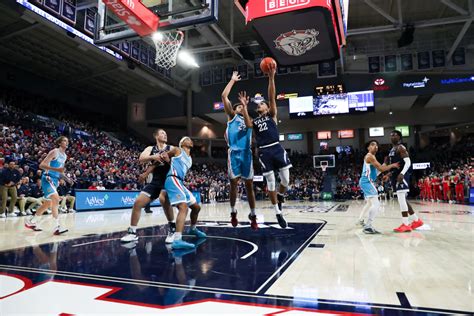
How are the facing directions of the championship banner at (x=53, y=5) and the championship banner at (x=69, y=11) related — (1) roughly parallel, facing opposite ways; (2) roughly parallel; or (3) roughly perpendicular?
roughly parallel

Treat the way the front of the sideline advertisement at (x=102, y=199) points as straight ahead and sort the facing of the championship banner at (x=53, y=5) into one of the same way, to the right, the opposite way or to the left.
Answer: the same way

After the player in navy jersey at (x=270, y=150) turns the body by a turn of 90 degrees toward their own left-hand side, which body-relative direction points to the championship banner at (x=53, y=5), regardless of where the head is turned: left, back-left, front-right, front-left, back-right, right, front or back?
back

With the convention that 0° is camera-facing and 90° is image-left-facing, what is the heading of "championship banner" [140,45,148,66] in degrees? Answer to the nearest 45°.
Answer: approximately 315°

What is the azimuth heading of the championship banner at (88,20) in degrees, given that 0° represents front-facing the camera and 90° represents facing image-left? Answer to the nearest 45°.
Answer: approximately 315°

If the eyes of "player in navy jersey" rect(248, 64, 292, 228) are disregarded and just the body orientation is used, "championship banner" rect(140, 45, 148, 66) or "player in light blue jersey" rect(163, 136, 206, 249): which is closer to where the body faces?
the player in light blue jersey

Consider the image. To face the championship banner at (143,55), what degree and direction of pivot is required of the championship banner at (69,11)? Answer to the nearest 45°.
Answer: approximately 90° to its left

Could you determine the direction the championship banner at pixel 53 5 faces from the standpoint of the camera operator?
facing the viewer and to the right of the viewer

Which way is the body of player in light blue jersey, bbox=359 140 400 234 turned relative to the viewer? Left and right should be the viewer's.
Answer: facing to the right of the viewer

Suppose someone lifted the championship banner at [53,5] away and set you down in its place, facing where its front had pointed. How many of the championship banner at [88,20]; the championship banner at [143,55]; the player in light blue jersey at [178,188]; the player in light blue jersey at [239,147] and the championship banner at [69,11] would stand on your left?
3

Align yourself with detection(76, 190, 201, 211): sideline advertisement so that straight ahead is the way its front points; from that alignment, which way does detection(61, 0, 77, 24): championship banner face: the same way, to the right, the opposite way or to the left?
the same way

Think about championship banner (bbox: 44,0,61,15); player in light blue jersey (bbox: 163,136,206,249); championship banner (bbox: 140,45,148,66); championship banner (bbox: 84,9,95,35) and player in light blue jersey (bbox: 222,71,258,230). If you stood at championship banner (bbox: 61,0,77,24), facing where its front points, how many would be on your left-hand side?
2

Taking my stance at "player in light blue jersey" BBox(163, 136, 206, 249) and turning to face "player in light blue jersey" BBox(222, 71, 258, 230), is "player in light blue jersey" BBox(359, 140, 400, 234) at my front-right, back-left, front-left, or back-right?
front-right

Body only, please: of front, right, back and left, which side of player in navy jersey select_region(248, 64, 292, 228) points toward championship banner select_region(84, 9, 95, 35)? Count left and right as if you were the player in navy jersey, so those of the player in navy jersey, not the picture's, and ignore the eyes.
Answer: right
